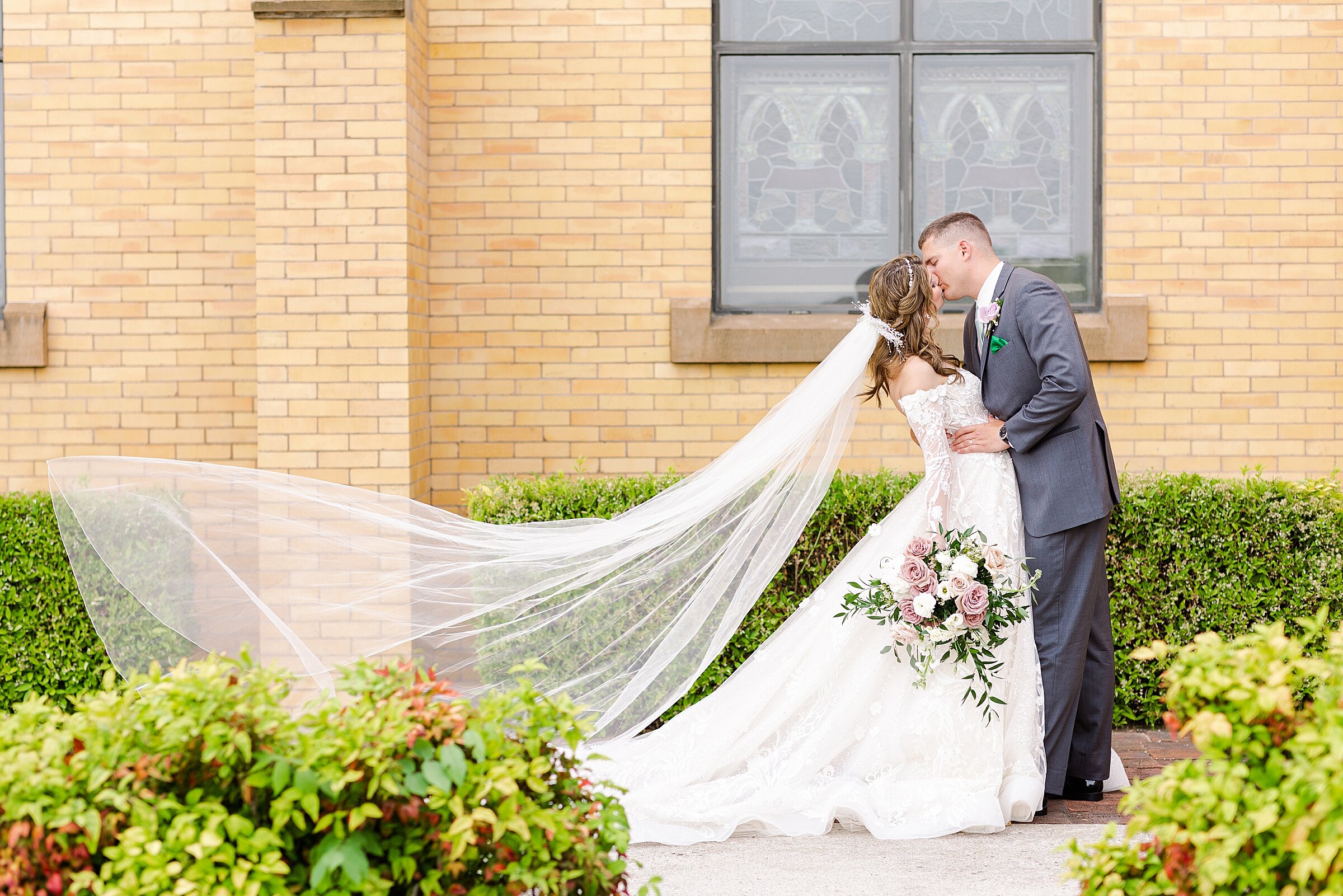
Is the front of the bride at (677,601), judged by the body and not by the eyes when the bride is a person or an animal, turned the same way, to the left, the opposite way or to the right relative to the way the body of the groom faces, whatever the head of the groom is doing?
the opposite way

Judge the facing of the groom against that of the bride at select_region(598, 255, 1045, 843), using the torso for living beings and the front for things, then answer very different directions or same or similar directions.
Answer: very different directions

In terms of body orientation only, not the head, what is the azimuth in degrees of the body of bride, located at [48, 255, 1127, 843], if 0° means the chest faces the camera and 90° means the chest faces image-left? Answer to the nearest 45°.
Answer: approximately 270°

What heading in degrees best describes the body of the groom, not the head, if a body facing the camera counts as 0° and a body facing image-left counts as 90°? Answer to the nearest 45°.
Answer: approximately 90°

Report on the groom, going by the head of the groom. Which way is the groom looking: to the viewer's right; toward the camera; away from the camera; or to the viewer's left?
to the viewer's left

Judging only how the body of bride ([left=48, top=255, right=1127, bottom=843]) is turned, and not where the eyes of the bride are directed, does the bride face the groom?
yes
